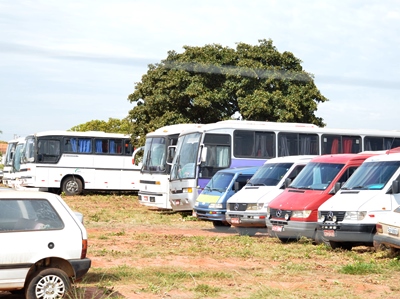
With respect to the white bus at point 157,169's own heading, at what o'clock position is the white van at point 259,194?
The white van is roughly at 10 o'clock from the white bus.

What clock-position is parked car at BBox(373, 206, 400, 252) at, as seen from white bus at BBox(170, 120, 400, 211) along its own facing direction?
The parked car is roughly at 10 o'clock from the white bus.

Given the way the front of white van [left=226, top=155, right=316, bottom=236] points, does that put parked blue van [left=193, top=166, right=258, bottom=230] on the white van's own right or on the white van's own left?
on the white van's own right

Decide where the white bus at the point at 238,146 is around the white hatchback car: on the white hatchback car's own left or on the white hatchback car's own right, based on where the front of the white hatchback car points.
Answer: on the white hatchback car's own right

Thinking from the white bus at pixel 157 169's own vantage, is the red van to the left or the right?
on its left

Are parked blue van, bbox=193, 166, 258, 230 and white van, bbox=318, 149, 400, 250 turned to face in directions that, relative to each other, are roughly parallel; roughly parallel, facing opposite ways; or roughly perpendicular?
roughly parallel

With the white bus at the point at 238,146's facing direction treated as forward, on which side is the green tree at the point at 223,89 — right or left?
on its right

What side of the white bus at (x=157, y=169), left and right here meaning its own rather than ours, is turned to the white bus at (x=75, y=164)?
right

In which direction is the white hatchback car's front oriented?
to the viewer's left

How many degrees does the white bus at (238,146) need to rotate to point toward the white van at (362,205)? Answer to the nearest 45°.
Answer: approximately 45° to its left

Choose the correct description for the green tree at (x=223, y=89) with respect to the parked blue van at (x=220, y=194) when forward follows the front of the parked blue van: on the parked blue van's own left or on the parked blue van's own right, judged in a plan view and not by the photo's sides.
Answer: on the parked blue van's own right

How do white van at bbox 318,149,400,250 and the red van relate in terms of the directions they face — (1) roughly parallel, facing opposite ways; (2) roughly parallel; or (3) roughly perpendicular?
roughly parallel

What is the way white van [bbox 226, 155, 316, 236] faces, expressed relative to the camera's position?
facing the viewer and to the left of the viewer
